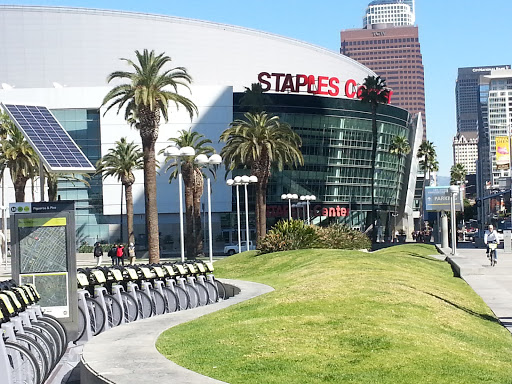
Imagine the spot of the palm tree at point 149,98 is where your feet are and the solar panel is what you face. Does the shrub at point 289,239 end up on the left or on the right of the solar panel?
left

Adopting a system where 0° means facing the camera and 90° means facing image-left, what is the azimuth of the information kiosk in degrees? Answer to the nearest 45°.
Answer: approximately 0°

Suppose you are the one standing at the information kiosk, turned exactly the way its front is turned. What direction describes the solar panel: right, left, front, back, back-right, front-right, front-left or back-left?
back

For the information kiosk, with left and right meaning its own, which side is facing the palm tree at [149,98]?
back

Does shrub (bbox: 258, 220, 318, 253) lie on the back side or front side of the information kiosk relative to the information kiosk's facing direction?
on the back side
